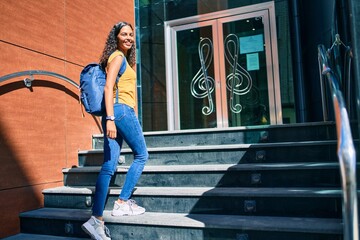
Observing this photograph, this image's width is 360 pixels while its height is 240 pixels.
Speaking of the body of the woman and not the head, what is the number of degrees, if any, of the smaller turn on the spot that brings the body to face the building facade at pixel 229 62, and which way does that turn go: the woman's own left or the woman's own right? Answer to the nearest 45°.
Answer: approximately 45° to the woman's own left

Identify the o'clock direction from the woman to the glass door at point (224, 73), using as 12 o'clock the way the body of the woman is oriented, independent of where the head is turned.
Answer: The glass door is roughly at 10 o'clock from the woman.

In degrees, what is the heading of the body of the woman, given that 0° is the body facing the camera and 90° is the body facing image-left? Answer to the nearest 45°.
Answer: approximately 270°

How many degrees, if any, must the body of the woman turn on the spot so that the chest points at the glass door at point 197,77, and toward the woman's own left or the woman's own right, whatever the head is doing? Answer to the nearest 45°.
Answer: approximately 45° to the woman's own left

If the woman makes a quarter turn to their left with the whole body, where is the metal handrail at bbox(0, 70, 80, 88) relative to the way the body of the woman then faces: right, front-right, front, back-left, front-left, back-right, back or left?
front-left
